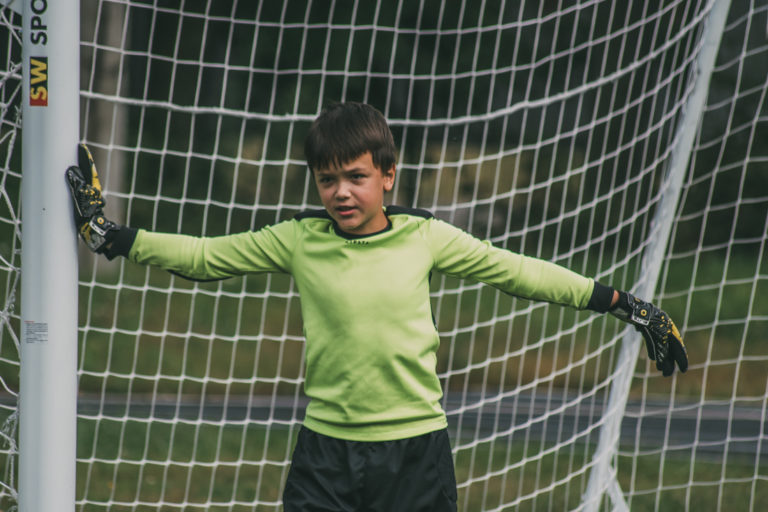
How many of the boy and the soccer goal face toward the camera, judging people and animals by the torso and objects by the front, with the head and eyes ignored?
2

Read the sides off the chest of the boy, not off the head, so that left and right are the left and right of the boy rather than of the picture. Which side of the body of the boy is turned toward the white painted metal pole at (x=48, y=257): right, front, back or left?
right

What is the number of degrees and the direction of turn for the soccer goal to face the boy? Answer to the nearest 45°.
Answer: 0° — it already faces them

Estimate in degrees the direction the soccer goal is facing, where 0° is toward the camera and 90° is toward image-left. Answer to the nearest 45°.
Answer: approximately 0°

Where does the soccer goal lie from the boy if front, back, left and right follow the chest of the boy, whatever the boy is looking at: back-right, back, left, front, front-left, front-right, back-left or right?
back

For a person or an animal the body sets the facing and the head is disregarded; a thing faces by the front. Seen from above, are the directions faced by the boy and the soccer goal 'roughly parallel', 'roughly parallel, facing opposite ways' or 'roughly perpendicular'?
roughly parallel

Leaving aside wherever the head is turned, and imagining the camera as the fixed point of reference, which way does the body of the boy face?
toward the camera
